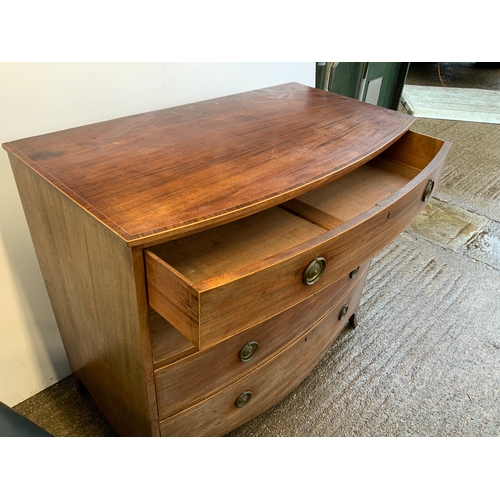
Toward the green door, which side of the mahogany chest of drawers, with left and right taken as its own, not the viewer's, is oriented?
left

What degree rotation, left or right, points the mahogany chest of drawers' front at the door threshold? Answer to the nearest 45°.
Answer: approximately 90° to its left

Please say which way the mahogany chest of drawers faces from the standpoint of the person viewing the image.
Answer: facing the viewer and to the right of the viewer
